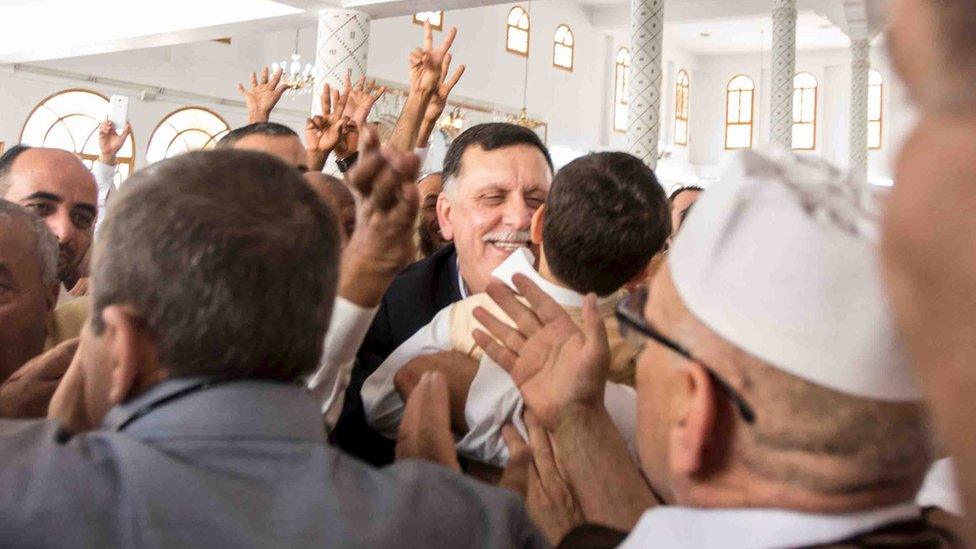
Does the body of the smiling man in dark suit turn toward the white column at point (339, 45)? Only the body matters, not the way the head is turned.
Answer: no

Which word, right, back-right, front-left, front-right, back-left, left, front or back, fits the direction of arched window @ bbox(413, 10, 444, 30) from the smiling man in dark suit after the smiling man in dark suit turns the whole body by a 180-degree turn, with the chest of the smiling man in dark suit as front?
front-right

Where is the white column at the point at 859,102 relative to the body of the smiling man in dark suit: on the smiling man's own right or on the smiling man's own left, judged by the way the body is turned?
on the smiling man's own left

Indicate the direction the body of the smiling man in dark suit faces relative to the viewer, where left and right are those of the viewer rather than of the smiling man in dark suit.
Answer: facing the viewer and to the right of the viewer

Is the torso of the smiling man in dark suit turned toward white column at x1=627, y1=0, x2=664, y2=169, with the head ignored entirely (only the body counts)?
no

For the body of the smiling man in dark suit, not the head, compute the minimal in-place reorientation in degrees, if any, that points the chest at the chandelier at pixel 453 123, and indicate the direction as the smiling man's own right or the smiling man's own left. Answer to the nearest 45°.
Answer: approximately 135° to the smiling man's own left
